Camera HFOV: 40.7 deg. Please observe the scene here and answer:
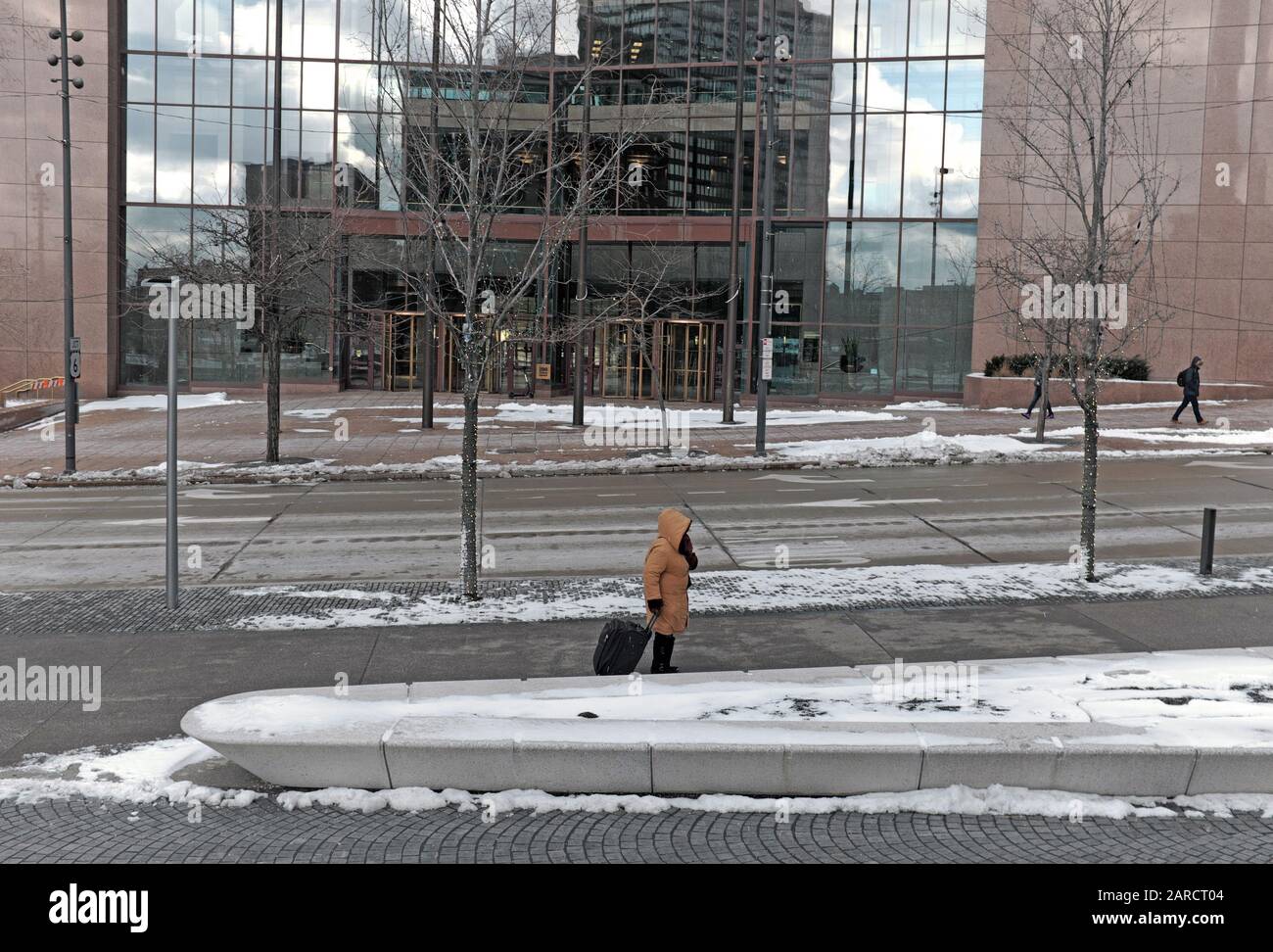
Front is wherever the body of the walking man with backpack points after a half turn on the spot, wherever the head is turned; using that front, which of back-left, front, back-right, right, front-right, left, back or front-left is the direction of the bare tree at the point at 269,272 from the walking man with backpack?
front-left

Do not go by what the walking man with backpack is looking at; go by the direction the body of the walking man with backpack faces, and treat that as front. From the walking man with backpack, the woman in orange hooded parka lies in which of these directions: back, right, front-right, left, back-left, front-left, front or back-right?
right

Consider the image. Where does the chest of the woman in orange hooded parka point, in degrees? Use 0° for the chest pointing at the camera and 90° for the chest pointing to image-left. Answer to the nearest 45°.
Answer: approximately 270°

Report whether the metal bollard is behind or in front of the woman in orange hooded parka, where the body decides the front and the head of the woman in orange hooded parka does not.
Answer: in front

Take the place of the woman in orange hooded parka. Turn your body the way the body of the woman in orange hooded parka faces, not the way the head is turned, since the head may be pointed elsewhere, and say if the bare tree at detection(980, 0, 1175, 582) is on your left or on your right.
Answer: on your left

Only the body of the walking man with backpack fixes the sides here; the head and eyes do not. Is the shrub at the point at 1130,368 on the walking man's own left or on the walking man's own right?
on the walking man's own left

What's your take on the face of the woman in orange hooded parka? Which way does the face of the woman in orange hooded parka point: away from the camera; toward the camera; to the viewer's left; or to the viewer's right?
to the viewer's right

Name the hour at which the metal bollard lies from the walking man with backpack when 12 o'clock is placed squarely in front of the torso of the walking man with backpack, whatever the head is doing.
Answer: The metal bollard is roughly at 3 o'clock from the walking man with backpack.
